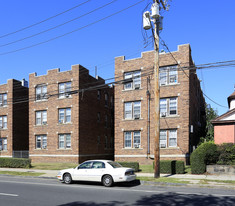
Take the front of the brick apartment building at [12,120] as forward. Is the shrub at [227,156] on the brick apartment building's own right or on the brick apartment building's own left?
on the brick apartment building's own left

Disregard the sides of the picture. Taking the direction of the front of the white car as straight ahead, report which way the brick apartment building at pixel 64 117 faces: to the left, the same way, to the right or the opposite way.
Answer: to the left

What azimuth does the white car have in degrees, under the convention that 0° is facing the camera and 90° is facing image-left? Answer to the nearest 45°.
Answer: approximately 135°

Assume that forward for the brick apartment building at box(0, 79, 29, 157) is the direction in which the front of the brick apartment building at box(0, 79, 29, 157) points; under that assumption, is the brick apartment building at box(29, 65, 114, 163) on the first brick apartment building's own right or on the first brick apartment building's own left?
on the first brick apartment building's own left

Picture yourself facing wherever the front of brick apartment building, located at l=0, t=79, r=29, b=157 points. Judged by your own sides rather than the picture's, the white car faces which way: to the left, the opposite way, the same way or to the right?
to the right

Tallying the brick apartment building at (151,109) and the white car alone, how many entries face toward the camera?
1

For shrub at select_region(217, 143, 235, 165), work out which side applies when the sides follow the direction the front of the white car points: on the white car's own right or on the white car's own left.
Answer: on the white car's own right

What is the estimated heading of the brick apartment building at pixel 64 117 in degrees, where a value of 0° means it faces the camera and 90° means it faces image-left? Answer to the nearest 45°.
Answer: approximately 45°
